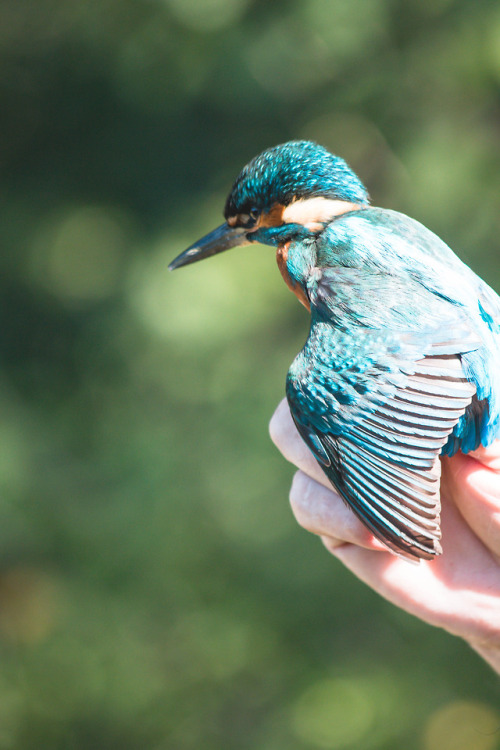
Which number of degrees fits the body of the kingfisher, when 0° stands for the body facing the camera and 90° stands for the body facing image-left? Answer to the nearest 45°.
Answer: approximately 90°
